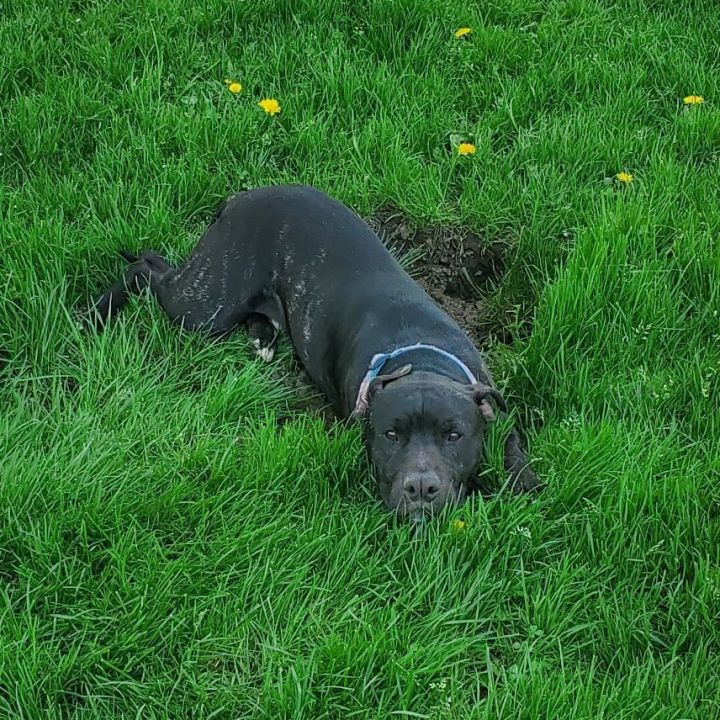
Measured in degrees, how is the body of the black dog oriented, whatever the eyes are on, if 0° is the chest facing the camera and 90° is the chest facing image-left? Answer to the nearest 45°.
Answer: approximately 315°
